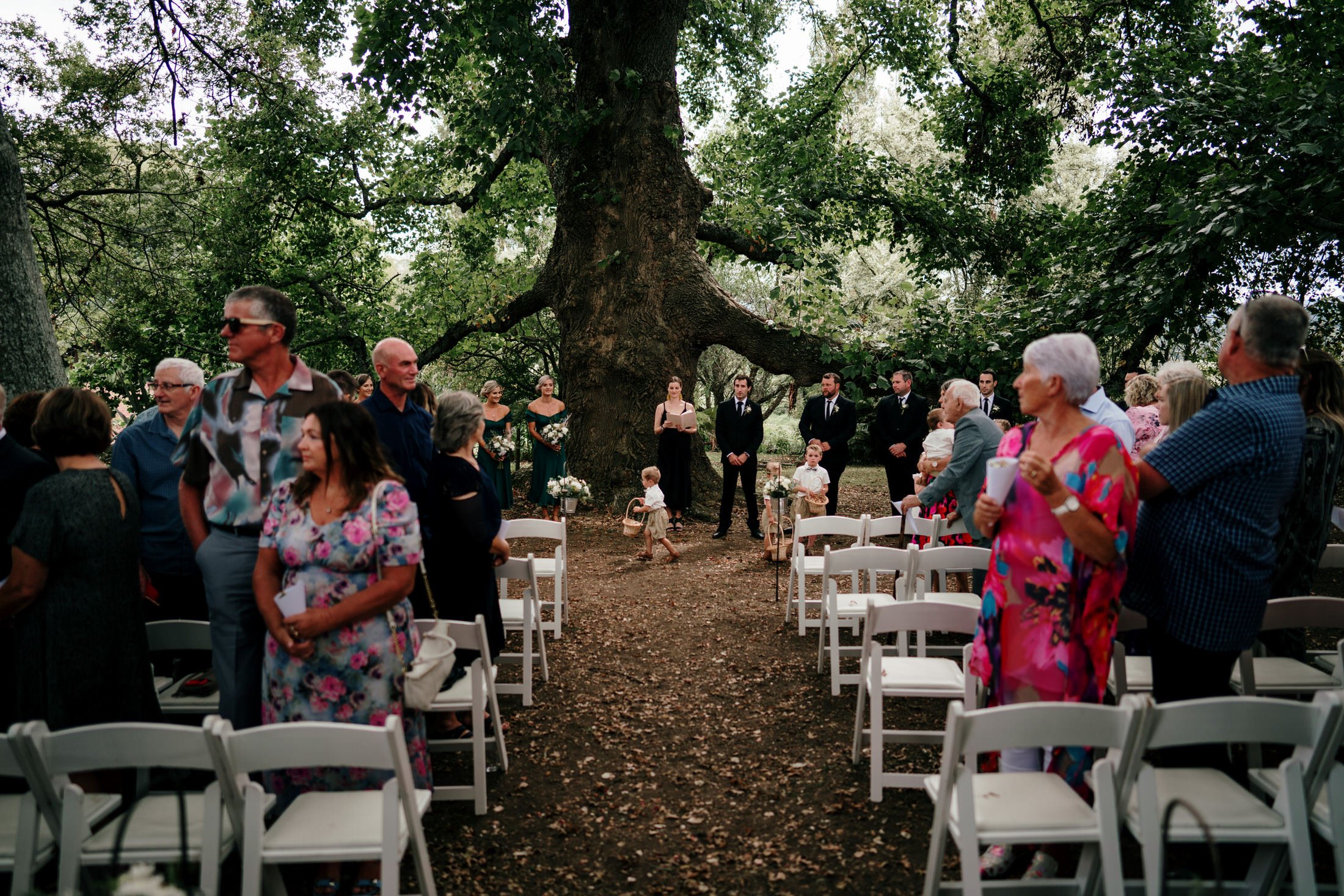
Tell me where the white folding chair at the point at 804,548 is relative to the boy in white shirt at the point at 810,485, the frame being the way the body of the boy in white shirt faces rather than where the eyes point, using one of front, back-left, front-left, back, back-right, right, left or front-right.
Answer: front

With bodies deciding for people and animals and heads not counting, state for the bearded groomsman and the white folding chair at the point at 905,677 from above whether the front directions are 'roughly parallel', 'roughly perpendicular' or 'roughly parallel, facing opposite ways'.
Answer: roughly parallel, facing opposite ways

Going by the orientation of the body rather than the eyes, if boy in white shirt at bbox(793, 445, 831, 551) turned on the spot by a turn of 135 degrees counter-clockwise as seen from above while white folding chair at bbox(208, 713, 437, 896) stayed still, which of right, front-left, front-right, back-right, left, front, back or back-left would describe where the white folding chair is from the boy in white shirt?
back-right

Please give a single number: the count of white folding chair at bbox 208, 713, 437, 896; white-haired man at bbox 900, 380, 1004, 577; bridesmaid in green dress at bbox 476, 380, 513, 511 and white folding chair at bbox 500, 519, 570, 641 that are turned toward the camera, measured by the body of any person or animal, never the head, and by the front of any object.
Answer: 1

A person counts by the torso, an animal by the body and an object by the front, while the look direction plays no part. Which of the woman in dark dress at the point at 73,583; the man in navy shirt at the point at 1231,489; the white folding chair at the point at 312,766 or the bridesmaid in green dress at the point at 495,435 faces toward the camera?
the bridesmaid in green dress

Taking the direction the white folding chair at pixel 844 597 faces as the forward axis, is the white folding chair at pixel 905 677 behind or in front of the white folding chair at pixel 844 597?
behind

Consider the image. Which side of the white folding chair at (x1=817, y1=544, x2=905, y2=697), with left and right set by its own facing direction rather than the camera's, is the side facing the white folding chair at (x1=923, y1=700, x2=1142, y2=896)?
back

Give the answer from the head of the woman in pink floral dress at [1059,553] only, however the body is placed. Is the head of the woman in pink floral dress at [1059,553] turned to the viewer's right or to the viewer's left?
to the viewer's left

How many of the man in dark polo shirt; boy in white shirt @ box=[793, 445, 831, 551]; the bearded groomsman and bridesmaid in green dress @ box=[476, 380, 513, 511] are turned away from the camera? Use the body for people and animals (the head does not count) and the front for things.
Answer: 0

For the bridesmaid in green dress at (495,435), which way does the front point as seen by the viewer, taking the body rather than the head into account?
toward the camera

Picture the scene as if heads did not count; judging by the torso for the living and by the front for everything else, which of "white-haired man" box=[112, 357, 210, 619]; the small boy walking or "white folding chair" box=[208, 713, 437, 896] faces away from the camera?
the white folding chair

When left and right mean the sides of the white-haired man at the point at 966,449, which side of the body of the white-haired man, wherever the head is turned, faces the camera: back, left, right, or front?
left

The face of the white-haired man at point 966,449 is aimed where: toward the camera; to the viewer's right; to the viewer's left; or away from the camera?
to the viewer's left

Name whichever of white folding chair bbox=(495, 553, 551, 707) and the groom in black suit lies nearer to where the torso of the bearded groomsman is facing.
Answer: the white folding chair

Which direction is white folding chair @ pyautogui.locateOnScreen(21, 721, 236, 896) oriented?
away from the camera

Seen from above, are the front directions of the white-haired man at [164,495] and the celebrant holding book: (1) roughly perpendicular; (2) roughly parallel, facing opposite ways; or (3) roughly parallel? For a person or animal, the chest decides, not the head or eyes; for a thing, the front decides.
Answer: roughly parallel
